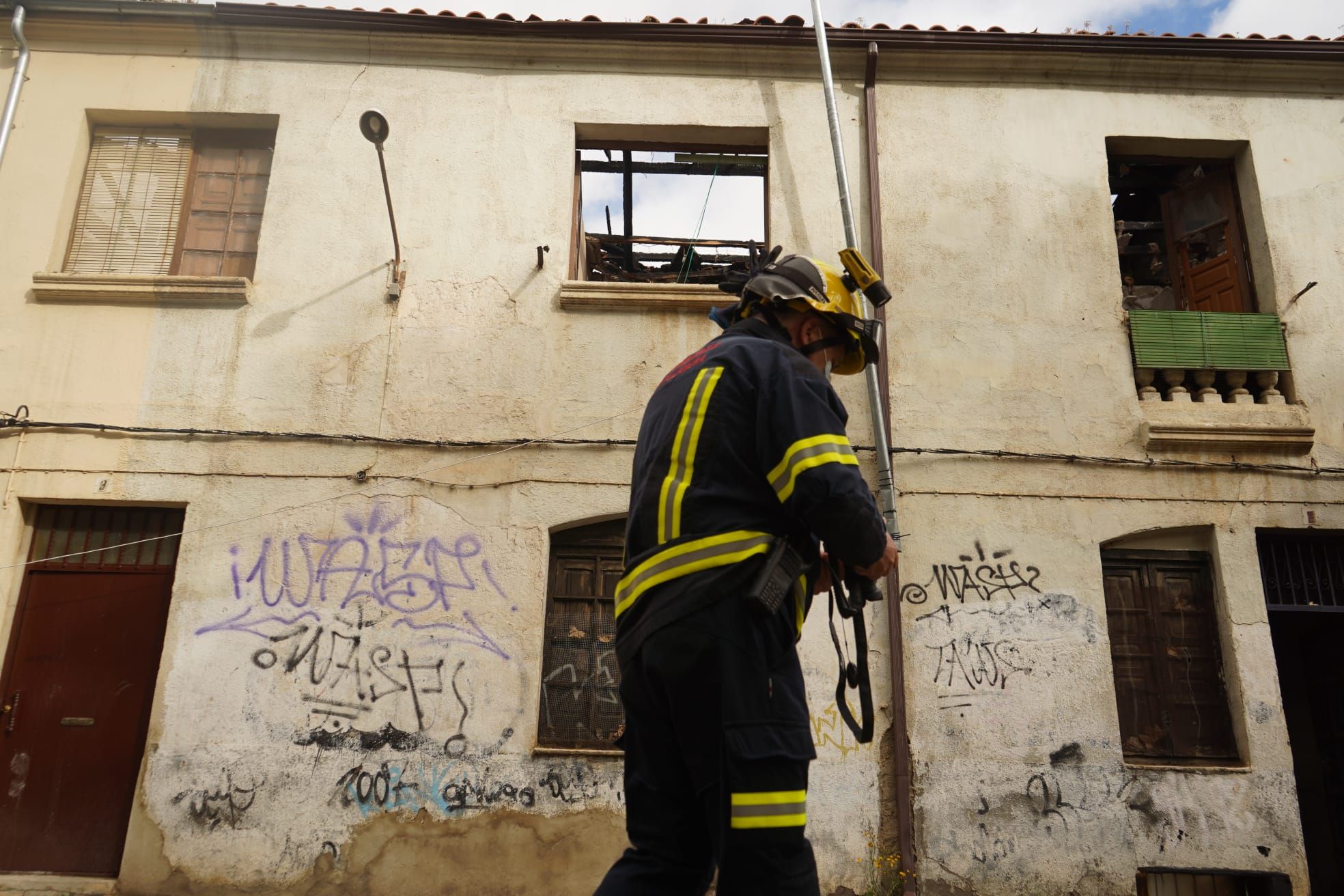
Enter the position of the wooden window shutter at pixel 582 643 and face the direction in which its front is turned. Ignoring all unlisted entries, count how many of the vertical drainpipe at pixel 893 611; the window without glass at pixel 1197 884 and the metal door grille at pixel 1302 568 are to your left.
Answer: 3

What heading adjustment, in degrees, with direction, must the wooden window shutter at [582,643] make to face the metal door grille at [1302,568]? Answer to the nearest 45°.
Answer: approximately 90° to its left

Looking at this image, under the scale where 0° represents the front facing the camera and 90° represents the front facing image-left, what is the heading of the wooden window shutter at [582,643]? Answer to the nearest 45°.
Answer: approximately 0°

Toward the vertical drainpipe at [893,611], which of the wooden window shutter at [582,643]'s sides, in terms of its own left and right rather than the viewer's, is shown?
left

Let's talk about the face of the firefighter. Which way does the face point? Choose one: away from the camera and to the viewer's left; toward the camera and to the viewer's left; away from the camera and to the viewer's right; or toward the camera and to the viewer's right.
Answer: away from the camera and to the viewer's right

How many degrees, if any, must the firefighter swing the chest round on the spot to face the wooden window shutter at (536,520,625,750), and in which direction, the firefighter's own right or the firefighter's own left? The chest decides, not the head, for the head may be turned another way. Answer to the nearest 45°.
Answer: approximately 45° to the firefighter's own left

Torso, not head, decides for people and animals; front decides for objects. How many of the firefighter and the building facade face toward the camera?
1

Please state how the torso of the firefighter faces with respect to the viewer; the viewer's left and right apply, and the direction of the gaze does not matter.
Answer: facing away from the viewer and to the right of the viewer
